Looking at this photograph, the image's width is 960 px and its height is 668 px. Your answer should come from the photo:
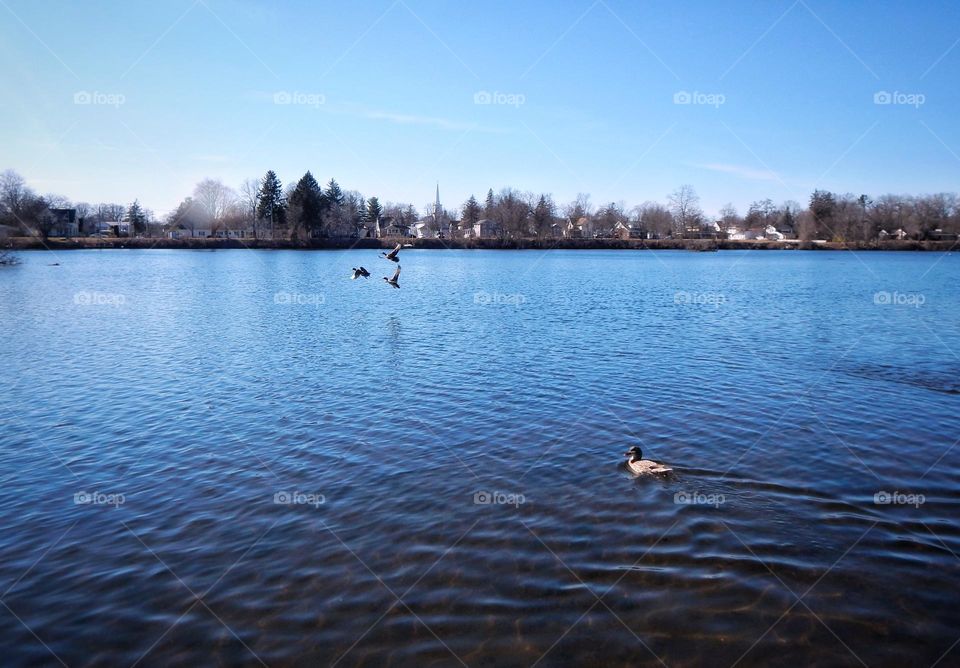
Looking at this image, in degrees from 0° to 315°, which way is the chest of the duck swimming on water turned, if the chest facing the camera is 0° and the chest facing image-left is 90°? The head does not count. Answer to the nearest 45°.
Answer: approximately 90°
